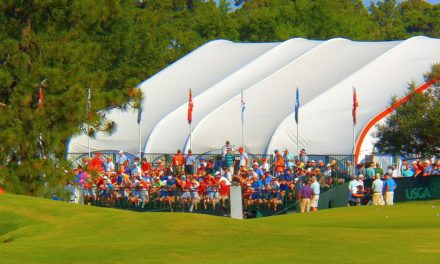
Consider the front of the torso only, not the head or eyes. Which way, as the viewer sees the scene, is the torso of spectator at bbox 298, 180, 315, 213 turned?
away from the camera

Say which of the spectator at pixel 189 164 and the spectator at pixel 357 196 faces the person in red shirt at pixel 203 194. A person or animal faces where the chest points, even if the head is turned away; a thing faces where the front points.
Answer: the spectator at pixel 189 164

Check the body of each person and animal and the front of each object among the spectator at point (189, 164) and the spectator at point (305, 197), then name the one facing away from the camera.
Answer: the spectator at point (305, 197)

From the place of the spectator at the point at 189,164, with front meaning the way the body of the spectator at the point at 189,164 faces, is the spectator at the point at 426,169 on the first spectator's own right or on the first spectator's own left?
on the first spectator's own left

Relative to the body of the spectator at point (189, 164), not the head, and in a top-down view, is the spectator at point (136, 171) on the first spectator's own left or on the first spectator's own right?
on the first spectator's own right

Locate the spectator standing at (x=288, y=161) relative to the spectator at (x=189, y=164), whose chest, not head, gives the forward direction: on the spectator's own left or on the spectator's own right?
on the spectator's own left

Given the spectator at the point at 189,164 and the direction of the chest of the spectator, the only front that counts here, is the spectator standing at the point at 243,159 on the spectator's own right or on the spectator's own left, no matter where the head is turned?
on the spectator's own left

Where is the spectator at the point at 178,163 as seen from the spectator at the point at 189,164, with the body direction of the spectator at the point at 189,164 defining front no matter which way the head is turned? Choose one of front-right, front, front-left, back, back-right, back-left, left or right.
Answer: right

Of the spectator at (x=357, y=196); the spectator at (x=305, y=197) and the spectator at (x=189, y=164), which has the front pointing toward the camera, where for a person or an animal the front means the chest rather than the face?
the spectator at (x=189, y=164)

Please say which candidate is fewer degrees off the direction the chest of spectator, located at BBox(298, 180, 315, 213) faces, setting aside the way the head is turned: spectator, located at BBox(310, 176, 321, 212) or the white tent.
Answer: the white tent
